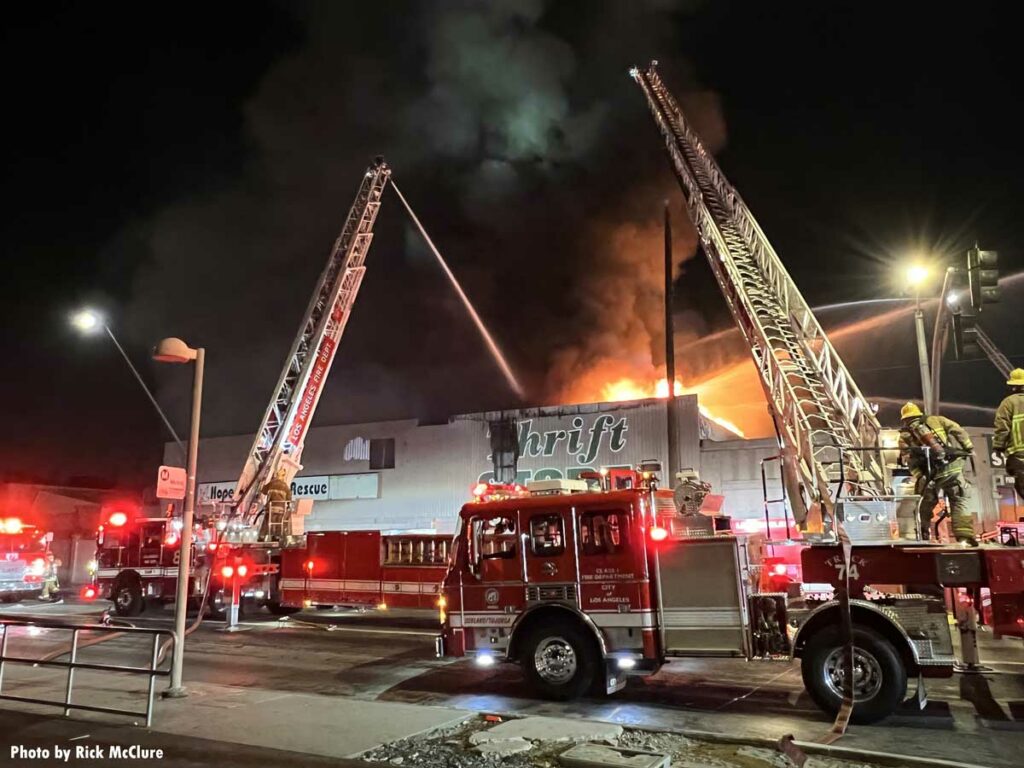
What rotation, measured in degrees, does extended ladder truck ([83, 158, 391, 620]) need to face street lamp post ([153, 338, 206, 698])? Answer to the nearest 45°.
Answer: approximately 90° to its left

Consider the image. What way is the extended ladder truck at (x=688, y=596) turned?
to the viewer's left

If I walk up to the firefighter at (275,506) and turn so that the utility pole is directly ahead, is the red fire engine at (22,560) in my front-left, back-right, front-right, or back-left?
back-left

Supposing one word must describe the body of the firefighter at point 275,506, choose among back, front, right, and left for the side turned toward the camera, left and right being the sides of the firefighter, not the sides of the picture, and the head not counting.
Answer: back

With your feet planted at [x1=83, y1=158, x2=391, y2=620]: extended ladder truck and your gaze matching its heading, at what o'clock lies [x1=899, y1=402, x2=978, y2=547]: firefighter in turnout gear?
The firefighter in turnout gear is roughly at 8 o'clock from the extended ladder truck.

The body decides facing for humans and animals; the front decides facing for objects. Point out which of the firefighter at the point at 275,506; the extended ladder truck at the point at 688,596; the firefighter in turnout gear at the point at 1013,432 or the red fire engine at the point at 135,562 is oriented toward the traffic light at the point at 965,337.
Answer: the firefighter in turnout gear

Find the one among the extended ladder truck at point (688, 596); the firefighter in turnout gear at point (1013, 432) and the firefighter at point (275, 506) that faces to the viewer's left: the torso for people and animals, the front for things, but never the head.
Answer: the extended ladder truck

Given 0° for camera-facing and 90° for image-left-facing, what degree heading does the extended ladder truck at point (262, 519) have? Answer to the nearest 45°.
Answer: approximately 90°
